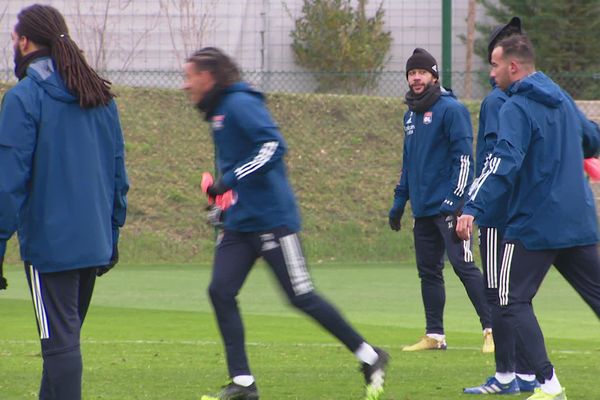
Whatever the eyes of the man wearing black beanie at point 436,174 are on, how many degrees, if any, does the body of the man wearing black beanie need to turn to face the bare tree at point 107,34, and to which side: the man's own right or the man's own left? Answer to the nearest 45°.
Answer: approximately 90° to the man's own right

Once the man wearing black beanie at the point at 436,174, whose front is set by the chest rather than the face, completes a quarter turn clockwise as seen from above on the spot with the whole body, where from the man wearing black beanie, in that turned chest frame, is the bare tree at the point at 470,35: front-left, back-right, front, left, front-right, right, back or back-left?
front-right

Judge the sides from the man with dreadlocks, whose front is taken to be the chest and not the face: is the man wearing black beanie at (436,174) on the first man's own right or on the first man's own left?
on the first man's own right

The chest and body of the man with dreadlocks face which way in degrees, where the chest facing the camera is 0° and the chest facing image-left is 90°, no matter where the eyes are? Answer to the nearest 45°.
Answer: approximately 135°

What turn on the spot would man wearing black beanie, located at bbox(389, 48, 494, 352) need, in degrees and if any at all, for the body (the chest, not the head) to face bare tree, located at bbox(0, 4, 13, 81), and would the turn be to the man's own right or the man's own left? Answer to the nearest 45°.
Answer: approximately 90° to the man's own right

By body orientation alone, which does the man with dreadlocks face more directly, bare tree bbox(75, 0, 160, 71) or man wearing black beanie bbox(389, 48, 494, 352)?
the bare tree

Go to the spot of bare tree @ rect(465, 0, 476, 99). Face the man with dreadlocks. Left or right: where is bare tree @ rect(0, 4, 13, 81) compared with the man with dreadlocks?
right

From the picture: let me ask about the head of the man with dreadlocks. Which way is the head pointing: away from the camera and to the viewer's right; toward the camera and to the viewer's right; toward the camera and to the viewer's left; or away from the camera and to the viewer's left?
away from the camera and to the viewer's left

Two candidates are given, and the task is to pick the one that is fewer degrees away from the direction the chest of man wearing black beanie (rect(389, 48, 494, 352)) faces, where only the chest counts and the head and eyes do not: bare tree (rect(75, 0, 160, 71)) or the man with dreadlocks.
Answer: the man with dreadlocks
